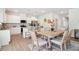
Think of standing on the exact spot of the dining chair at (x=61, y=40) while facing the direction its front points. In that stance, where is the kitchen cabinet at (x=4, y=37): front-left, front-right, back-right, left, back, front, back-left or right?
front-left

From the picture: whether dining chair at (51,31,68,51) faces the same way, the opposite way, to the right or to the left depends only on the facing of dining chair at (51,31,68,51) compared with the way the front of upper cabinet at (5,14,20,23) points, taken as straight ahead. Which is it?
the opposite way

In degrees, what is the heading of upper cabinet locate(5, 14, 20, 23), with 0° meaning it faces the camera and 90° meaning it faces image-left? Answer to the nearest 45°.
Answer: approximately 315°

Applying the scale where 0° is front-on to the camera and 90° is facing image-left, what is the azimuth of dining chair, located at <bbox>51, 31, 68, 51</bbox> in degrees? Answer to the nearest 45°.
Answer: approximately 135°

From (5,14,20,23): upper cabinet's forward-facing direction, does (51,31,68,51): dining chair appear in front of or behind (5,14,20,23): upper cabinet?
in front
